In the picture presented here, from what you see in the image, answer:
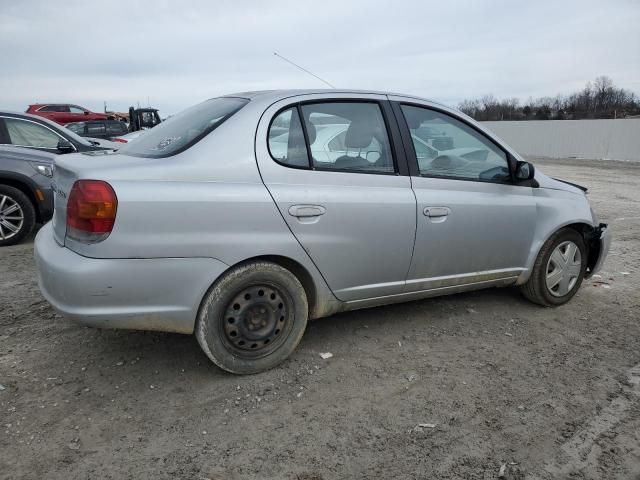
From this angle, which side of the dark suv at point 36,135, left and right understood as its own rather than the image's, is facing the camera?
right

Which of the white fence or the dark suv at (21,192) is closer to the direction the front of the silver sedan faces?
the white fence

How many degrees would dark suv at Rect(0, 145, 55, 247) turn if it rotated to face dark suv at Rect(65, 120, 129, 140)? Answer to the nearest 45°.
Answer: approximately 90° to its left

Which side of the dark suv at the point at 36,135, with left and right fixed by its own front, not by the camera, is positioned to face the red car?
left

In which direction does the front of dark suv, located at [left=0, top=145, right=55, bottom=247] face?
to the viewer's right

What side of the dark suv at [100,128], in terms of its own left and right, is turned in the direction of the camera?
left

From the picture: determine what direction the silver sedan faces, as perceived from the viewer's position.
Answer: facing away from the viewer and to the right of the viewer

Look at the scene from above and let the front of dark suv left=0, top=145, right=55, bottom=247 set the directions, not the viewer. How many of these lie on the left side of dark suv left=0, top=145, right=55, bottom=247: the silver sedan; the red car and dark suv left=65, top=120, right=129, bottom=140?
2

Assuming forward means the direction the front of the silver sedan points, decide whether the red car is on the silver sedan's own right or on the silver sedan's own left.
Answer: on the silver sedan's own left

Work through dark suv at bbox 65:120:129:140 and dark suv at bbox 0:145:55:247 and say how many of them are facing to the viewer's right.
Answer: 1

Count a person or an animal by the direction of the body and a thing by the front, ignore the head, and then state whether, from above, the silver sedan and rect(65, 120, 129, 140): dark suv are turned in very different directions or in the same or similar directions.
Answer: very different directions
